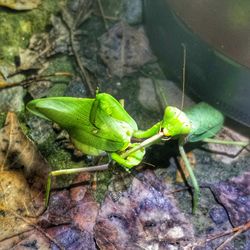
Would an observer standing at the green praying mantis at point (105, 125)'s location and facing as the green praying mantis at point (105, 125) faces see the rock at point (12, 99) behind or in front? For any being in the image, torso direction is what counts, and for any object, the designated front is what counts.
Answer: behind

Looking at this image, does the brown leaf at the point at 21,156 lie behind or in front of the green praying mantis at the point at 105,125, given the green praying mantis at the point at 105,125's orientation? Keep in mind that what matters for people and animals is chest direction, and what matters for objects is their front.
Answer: behind

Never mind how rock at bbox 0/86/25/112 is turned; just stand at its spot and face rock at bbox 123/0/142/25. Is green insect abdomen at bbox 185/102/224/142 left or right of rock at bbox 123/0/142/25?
right

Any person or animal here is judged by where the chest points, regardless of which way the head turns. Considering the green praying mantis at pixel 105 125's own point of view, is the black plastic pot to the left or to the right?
on its left

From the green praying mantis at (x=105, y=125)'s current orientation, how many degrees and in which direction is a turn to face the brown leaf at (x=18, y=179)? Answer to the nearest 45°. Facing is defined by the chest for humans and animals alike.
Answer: approximately 180°

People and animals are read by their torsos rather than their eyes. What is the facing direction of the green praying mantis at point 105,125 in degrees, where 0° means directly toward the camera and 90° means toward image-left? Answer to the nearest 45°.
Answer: approximately 270°

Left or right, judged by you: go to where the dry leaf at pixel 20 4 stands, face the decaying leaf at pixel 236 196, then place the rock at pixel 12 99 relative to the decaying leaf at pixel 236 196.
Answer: right

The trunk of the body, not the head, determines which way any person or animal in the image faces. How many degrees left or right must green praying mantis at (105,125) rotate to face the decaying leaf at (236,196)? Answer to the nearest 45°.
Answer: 0° — it already faces it

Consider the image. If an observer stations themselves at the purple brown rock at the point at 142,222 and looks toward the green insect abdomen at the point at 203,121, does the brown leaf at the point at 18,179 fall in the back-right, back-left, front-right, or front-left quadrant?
back-left
